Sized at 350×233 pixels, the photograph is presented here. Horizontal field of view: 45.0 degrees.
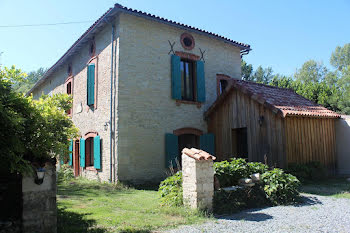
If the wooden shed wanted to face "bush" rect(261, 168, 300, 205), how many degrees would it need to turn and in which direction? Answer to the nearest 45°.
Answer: approximately 45° to its left

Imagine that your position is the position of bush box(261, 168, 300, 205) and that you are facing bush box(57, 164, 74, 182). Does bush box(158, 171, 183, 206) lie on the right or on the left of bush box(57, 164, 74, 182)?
left

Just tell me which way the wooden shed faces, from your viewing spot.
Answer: facing the viewer and to the left of the viewer

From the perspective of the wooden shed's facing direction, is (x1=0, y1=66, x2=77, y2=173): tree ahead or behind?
ahead

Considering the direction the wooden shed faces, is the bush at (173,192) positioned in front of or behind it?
in front

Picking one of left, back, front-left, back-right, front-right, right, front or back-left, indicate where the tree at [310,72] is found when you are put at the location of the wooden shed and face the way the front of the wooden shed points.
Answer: back-right

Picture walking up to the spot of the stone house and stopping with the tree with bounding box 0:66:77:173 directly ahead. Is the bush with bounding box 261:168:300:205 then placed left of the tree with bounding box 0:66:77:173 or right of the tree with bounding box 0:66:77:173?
left

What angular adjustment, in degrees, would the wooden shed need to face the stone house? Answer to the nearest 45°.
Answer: approximately 45° to its right

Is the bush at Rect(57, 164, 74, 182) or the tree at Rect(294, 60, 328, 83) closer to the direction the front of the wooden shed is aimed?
the bush

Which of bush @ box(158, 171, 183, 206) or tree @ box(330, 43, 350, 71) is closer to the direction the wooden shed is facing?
the bush
